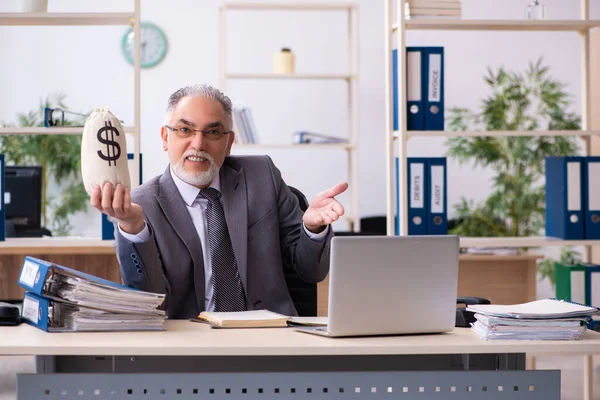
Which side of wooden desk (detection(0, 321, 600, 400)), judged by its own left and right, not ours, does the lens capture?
back

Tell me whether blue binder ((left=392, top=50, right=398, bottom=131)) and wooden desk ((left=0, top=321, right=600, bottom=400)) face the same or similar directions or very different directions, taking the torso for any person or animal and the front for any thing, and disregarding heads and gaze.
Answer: very different directions

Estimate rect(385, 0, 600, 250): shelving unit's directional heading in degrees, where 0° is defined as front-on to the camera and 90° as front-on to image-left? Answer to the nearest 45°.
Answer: approximately 0°

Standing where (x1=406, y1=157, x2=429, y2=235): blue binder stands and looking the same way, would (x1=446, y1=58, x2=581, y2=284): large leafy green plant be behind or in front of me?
behind

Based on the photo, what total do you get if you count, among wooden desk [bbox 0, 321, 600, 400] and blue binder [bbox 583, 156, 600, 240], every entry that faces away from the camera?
1

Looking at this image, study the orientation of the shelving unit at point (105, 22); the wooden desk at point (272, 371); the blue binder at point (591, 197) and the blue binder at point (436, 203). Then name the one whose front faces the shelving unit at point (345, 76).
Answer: the wooden desk
